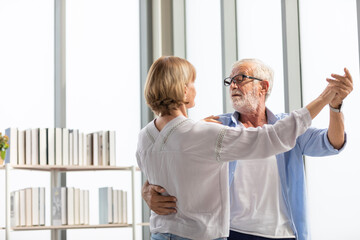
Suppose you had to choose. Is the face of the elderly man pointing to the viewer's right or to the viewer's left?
to the viewer's left

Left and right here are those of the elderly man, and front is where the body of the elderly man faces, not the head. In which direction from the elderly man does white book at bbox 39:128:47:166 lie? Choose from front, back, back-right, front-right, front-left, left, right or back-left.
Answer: right

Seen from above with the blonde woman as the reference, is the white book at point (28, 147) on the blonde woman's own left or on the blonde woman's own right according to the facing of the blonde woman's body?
on the blonde woman's own left

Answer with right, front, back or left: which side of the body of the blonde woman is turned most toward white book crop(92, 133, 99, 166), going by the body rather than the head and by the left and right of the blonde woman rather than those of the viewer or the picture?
left

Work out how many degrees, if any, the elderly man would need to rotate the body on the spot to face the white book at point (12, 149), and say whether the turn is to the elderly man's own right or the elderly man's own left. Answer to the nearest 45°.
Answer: approximately 90° to the elderly man's own right

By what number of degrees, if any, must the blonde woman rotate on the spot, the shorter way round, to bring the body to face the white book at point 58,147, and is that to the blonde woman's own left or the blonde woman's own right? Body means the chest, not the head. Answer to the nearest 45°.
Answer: approximately 90° to the blonde woman's own left

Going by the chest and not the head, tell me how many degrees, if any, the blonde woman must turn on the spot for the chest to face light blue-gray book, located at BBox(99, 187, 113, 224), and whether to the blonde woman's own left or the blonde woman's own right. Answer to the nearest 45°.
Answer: approximately 45° to the blonde woman's own left

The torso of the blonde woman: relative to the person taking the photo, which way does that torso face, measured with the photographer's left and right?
facing away from the viewer and to the right of the viewer

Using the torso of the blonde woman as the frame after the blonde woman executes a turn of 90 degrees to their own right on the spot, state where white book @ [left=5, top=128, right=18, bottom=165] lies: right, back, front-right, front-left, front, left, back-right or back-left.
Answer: back

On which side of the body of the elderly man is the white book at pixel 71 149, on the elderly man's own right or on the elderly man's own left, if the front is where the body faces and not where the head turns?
on the elderly man's own right

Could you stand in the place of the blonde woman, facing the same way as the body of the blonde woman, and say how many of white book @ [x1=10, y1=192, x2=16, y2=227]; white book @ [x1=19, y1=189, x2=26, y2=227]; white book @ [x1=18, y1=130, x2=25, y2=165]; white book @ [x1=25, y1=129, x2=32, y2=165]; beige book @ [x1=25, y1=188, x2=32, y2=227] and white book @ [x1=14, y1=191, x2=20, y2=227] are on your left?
6

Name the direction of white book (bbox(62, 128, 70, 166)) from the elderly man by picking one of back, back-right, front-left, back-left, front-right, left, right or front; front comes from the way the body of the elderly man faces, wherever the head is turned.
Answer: right

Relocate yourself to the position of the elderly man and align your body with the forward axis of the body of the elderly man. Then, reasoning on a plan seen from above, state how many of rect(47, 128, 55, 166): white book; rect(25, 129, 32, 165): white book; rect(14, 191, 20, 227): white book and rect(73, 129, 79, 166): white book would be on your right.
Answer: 4

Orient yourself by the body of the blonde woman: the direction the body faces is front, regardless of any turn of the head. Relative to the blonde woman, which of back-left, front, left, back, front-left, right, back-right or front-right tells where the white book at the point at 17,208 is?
left

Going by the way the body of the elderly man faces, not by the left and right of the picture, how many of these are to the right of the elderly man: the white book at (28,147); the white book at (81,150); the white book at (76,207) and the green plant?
4

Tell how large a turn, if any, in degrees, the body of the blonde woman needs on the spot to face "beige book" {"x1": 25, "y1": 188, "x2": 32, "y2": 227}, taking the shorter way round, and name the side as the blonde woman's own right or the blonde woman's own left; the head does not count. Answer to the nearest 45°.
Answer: approximately 90° to the blonde woman's own left

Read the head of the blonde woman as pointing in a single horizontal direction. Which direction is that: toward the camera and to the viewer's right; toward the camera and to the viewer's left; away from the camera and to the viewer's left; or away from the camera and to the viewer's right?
away from the camera and to the viewer's right

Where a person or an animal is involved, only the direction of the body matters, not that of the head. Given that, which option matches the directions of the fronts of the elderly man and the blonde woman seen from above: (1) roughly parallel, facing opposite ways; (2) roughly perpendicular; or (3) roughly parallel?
roughly parallel, facing opposite ways
